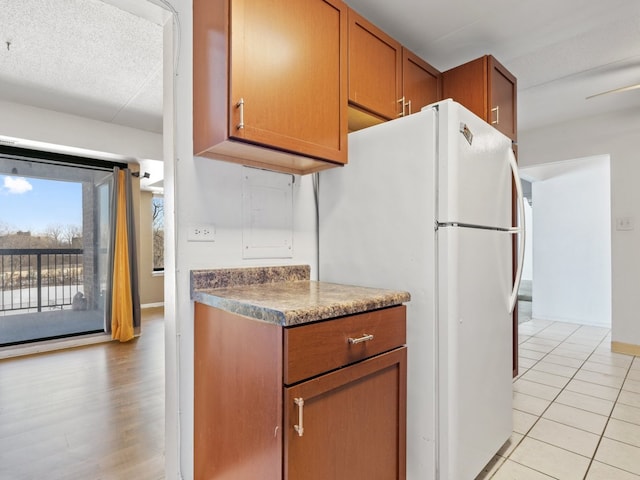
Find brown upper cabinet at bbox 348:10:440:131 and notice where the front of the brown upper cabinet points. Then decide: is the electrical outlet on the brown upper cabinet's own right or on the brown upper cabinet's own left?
on the brown upper cabinet's own right

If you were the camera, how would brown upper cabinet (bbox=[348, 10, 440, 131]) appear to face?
facing the viewer and to the right of the viewer

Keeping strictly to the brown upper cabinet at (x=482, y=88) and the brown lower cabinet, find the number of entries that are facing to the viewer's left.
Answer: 0

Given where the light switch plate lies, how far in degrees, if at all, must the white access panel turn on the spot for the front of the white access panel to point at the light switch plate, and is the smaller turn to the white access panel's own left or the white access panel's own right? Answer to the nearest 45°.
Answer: approximately 45° to the white access panel's own left

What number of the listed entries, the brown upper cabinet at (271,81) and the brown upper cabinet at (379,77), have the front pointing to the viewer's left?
0

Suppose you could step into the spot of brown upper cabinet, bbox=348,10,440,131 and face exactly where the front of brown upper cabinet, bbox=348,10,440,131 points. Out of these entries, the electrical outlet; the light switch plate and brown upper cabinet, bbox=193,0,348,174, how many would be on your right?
2

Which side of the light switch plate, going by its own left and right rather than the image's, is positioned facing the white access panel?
front

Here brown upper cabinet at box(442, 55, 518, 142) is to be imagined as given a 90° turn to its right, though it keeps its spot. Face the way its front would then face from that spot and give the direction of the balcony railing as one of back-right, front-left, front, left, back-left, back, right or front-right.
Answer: front-right
